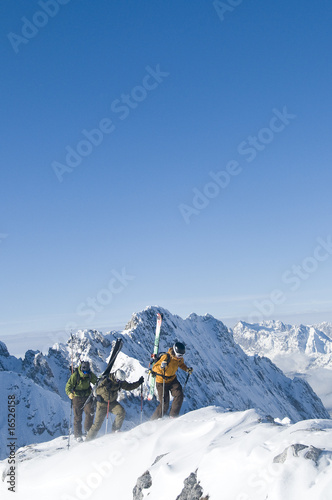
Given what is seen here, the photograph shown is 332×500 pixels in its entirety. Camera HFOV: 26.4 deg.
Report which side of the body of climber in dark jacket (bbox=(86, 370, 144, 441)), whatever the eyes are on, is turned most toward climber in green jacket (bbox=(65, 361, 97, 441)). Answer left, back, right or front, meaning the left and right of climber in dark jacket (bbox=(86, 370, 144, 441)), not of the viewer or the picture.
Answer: back

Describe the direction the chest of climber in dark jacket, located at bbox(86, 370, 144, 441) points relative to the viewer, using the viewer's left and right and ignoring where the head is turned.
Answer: facing the viewer and to the right of the viewer
